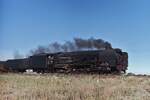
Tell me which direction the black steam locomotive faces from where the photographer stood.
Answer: facing the viewer and to the right of the viewer
